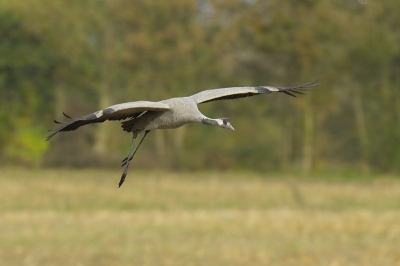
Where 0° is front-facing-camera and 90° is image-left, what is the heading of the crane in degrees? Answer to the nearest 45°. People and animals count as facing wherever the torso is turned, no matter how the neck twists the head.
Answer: approximately 315°

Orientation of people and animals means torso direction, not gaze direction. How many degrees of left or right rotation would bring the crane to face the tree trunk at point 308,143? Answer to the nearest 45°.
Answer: approximately 135° to its left
